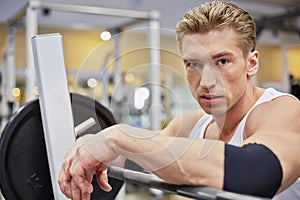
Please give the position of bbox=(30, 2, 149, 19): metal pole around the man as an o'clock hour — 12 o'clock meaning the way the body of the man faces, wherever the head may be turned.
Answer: The metal pole is roughly at 4 o'clock from the man.

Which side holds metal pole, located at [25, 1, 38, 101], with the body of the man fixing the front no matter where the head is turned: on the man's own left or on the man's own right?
on the man's own right

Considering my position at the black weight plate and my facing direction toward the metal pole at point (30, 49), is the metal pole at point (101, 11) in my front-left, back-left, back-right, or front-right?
front-right

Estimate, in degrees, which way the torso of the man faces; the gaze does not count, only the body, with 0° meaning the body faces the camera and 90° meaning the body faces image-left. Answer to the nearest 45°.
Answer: approximately 45°

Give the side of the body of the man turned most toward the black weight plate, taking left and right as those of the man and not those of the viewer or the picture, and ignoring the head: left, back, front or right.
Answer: right

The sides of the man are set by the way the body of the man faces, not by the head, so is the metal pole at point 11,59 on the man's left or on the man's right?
on the man's right

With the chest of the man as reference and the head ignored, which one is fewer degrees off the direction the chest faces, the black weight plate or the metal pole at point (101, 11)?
the black weight plate
